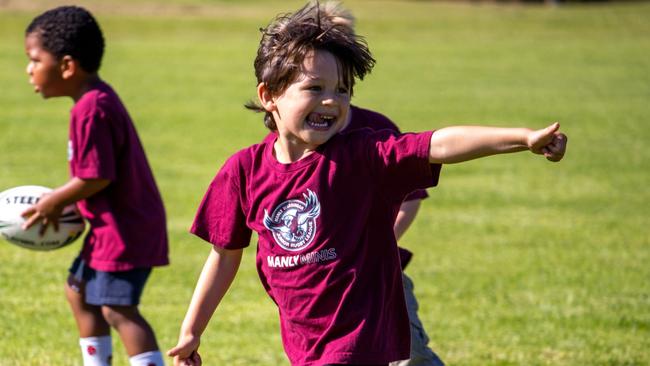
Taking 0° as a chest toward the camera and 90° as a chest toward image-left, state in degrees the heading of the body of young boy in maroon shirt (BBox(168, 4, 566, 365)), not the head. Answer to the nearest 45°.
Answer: approximately 0°

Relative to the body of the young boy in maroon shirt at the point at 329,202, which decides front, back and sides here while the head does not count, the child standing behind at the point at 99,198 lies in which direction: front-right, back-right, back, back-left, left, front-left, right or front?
back-right
